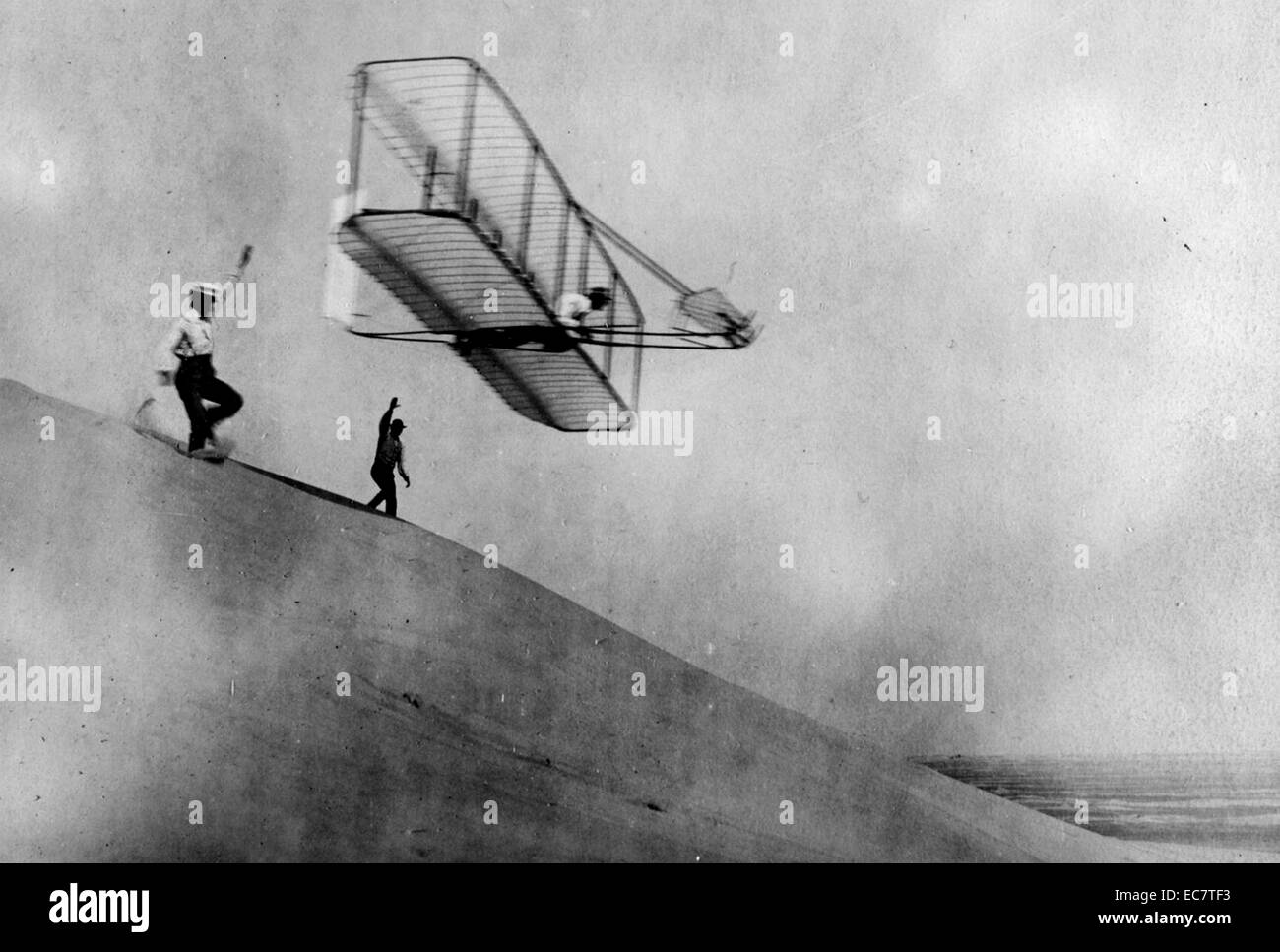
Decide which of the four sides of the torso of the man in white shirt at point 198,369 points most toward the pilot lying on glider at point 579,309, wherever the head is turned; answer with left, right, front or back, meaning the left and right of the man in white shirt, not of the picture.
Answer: front

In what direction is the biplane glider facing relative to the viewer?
to the viewer's right

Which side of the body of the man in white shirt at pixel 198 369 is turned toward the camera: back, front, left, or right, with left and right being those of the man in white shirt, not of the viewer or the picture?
right

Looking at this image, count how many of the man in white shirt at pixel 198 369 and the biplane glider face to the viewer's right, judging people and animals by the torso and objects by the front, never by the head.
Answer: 2
